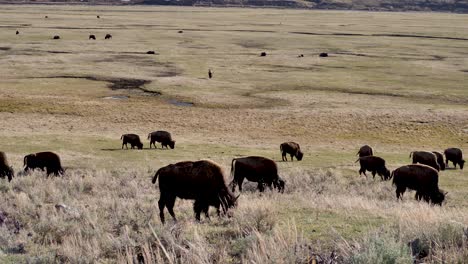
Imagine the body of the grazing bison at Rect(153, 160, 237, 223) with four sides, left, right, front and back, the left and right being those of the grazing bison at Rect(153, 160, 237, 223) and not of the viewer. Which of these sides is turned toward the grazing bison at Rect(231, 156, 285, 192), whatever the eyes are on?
left

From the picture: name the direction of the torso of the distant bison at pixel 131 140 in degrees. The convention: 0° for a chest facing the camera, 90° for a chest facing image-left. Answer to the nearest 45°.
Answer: approximately 270°

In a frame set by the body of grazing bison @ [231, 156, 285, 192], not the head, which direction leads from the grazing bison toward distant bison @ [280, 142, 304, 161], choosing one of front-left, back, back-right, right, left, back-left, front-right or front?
left

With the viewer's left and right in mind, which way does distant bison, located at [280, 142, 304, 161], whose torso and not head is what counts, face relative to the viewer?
facing to the right of the viewer

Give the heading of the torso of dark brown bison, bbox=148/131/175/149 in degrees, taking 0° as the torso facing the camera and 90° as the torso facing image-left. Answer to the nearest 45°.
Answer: approximately 270°

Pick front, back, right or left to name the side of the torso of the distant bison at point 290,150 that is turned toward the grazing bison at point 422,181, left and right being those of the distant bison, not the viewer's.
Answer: right

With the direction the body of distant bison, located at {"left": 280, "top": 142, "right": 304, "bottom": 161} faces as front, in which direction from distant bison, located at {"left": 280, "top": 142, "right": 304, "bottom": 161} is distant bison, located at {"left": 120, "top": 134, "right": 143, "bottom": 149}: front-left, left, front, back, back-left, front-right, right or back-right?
back

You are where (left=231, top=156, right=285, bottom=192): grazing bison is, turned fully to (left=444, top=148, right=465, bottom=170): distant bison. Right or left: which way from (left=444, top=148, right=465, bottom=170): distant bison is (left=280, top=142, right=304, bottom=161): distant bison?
left

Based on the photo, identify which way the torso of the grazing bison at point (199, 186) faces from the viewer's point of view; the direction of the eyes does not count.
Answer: to the viewer's right

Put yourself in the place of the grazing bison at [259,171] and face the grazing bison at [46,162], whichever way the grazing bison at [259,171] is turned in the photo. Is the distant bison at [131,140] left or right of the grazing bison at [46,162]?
right

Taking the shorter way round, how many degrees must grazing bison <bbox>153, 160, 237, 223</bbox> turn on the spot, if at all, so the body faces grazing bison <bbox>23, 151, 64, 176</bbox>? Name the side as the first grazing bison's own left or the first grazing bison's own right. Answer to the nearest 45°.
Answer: approximately 135° to the first grazing bison's own left

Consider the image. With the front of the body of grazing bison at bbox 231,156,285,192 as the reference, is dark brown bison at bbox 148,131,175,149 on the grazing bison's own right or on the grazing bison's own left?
on the grazing bison's own left

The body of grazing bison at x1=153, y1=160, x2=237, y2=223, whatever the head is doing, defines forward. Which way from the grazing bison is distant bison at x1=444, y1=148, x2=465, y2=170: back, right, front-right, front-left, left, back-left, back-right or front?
front-left
